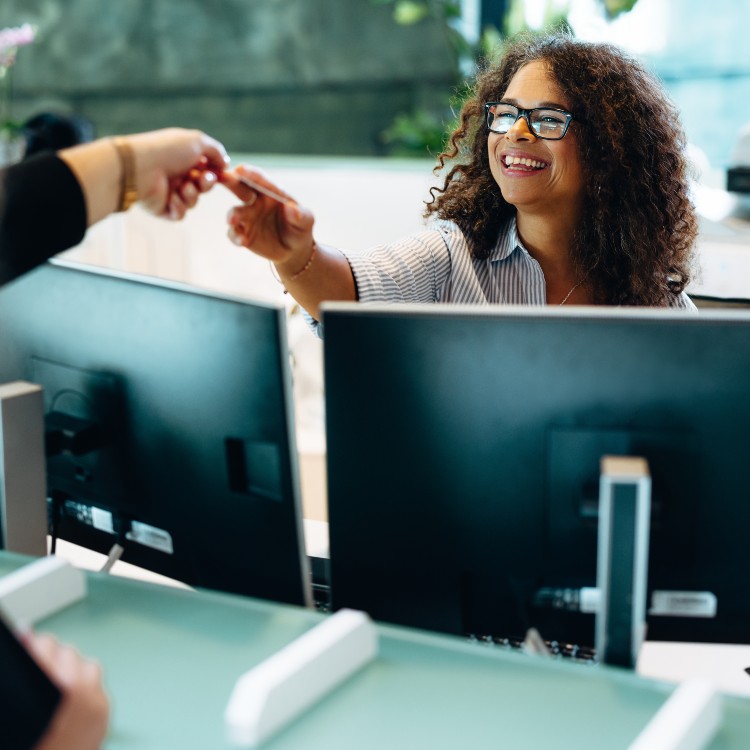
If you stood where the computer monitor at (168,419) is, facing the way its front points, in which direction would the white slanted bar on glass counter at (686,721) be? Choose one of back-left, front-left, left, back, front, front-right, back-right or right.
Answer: right

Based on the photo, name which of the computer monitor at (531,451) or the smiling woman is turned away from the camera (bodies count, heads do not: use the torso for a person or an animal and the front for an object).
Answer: the computer monitor

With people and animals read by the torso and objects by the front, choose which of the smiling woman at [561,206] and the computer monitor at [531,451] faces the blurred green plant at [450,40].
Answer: the computer monitor

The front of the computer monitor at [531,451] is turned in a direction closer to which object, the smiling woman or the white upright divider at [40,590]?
the smiling woman

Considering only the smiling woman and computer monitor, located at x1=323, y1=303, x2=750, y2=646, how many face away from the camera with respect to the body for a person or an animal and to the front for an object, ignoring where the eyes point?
1

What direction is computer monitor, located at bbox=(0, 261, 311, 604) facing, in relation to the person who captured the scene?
facing away from the viewer and to the right of the viewer

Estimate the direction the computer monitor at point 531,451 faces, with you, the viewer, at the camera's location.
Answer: facing away from the viewer

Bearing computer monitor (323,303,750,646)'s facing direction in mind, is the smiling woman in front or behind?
in front

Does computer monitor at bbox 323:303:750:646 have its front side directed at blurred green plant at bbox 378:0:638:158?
yes

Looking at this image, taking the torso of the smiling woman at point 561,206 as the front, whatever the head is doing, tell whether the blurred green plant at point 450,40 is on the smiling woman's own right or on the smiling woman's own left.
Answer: on the smiling woman's own right

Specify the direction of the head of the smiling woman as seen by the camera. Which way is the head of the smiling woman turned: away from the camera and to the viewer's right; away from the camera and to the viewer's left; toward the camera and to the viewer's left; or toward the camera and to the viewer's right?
toward the camera and to the viewer's left

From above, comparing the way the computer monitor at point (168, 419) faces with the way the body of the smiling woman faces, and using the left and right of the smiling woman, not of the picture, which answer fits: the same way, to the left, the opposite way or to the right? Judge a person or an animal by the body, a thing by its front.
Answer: the opposite way
